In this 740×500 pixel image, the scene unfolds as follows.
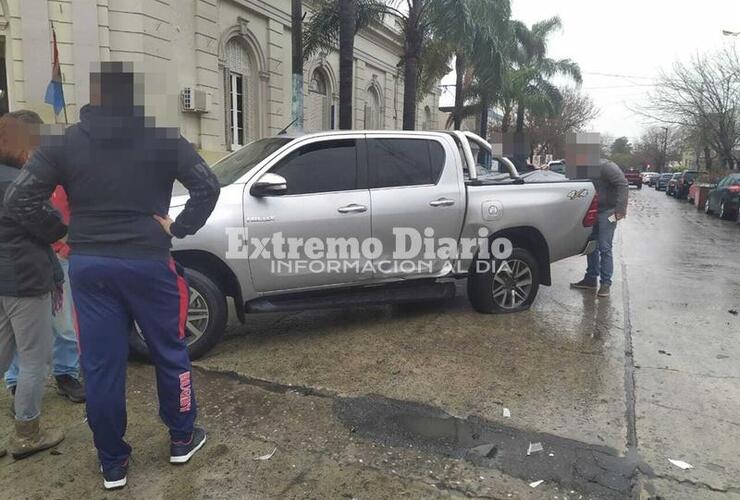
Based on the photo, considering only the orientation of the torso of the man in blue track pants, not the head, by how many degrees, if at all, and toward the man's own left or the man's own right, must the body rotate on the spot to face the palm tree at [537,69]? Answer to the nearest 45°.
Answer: approximately 45° to the man's own right

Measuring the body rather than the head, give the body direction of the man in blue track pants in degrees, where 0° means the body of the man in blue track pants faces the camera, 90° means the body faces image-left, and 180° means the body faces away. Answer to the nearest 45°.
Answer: approximately 180°

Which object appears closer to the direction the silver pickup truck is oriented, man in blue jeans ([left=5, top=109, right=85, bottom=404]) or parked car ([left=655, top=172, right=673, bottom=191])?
the man in blue jeans

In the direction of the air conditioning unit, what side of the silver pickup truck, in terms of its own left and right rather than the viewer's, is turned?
right

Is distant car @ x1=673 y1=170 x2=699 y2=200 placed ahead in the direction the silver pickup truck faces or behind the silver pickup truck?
behind

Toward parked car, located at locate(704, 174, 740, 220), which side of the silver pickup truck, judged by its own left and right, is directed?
back

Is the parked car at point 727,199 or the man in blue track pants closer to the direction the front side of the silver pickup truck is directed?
the man in blue track pants

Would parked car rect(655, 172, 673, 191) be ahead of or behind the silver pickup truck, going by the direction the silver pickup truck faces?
behind

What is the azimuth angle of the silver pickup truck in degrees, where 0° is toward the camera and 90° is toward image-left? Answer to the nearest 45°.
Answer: approximately 45°
